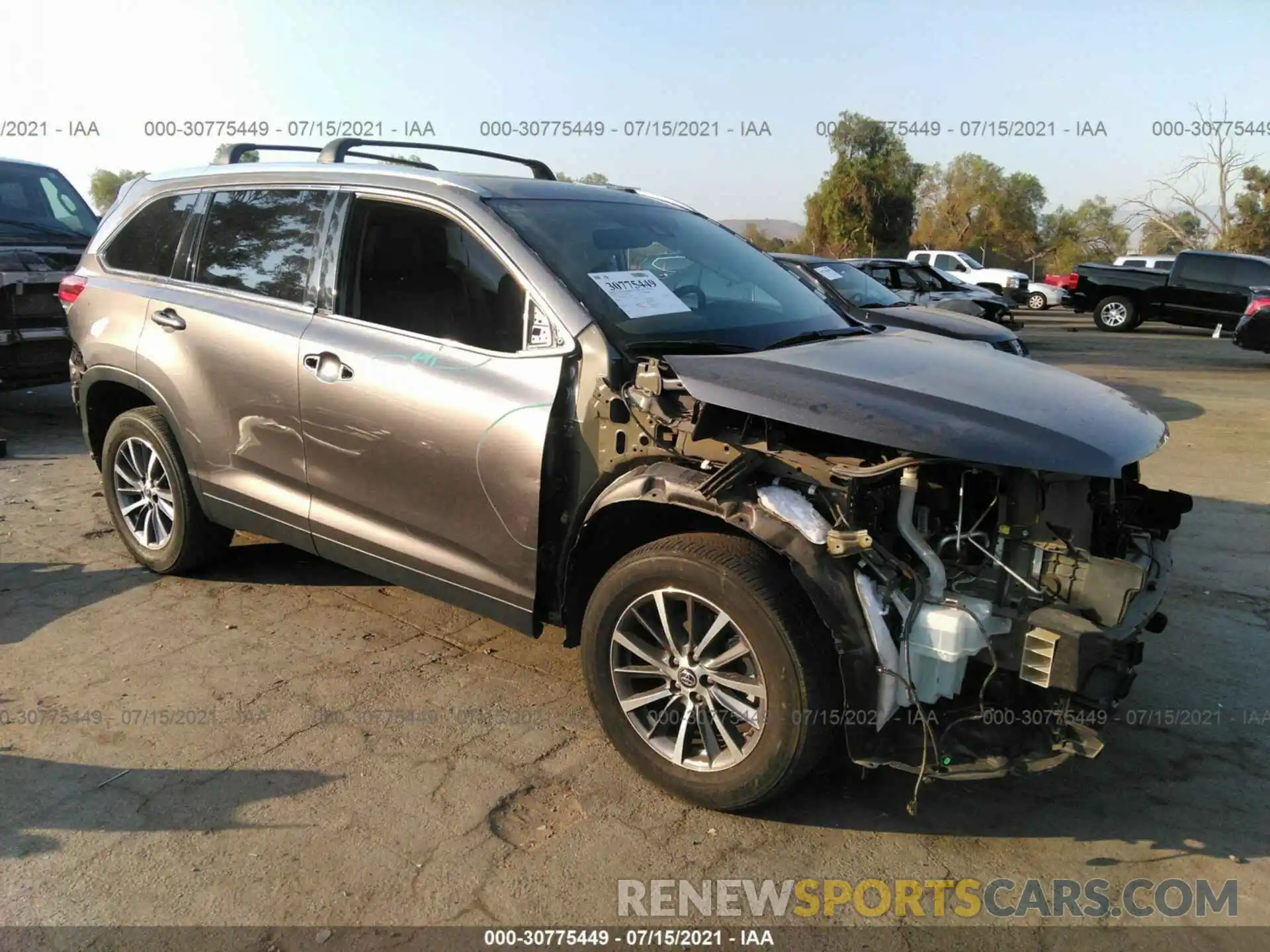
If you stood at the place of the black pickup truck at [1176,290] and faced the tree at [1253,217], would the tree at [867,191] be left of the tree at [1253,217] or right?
left

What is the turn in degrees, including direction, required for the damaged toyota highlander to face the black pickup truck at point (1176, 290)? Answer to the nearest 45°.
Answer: approximately 90° to its left

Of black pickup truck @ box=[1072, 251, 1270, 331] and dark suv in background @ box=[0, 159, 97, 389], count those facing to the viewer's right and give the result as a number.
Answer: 1

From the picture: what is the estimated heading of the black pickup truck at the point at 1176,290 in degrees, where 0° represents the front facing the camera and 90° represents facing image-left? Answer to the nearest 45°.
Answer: approximately 270°

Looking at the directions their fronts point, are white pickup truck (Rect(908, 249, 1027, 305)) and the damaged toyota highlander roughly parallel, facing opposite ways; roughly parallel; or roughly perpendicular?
roughly parallel

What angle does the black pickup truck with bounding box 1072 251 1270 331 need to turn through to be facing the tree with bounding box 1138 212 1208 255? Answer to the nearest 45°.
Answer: approximately 90° to its left

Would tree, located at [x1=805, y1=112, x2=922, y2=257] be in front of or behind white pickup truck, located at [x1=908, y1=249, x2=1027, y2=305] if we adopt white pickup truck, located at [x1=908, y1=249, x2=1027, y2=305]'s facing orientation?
behind

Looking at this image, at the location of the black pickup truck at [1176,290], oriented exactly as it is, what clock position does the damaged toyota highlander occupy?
The damaged toyota highlander is roughly at 3 o'clock from the black pickup truck.

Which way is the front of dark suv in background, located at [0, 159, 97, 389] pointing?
toward the camera

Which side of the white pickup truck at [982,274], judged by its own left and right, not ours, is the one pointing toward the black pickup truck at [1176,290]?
front

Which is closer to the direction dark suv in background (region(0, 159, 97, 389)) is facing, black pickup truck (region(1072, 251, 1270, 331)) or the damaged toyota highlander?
the damaged toyota highlander

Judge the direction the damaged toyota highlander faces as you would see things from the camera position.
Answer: facing the viewer and to the right of the viewer

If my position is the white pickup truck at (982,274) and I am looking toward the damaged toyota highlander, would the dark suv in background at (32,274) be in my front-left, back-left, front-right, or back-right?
front-right
